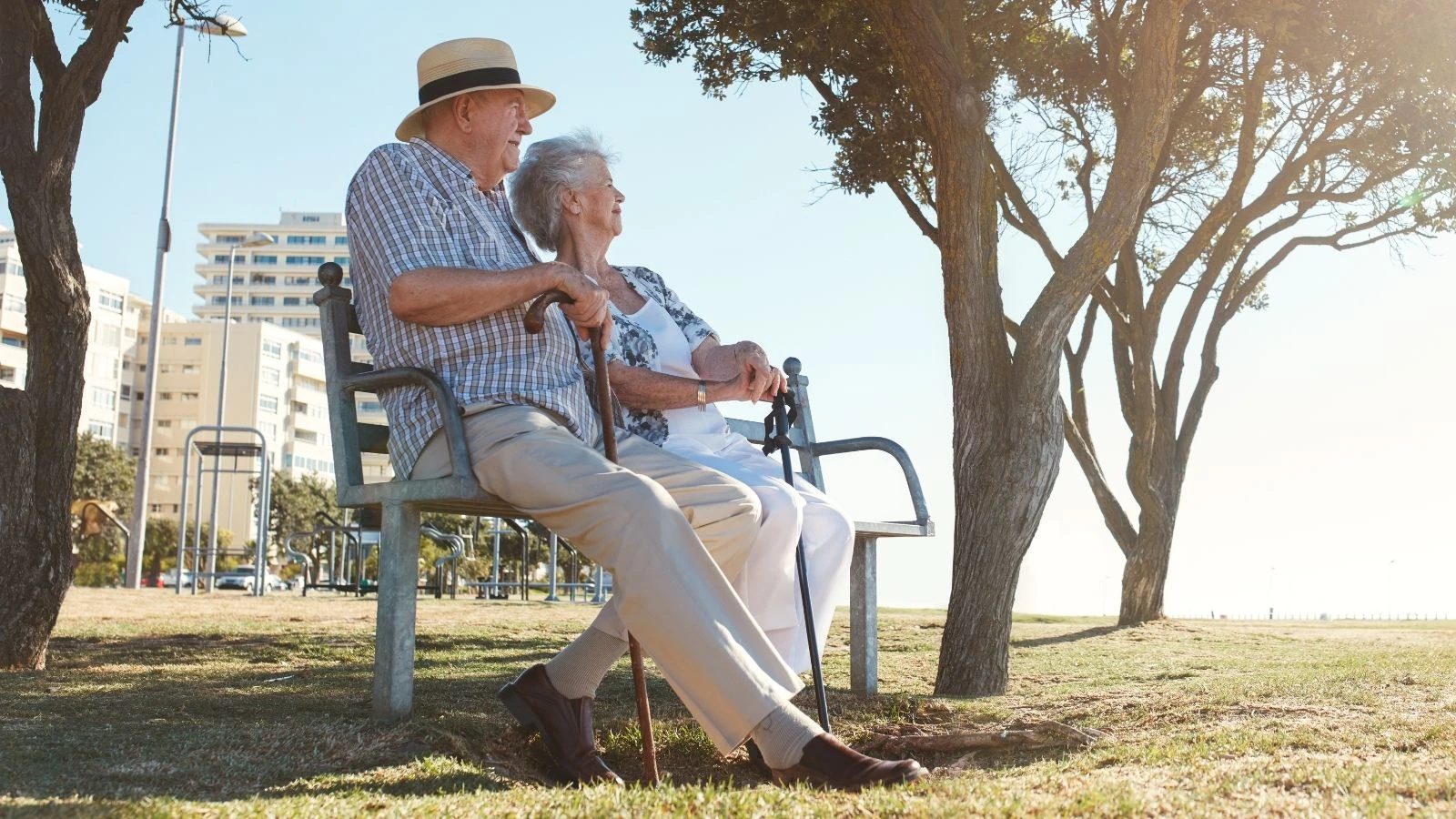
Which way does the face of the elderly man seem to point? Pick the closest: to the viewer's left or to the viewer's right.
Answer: to the viewer's right

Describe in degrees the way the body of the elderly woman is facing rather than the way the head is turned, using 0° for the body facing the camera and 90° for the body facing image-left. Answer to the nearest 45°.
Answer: approximately 315°

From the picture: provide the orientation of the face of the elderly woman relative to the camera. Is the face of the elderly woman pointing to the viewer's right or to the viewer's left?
to the viewer's right
